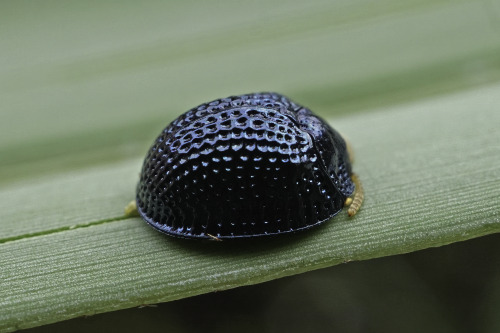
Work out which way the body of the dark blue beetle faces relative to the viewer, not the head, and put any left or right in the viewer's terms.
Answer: facing to the right of the viewer
